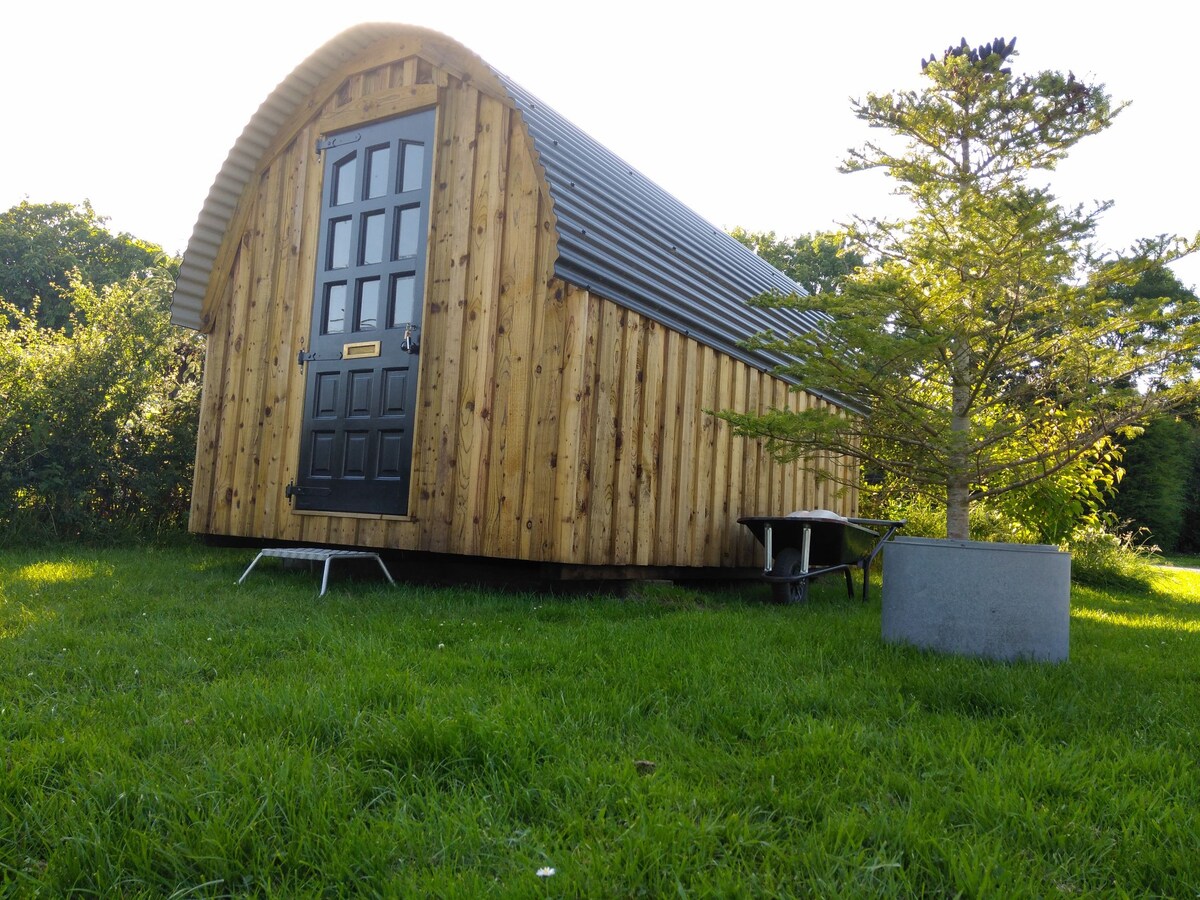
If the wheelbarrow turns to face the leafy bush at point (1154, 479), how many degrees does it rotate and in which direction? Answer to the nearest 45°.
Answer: approximately 180°

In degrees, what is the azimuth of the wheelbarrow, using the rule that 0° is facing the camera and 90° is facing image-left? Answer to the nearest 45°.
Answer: approximately 45°

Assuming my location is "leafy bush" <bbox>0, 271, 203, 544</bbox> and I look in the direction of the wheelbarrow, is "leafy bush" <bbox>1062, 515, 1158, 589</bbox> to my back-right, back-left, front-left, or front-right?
front-left

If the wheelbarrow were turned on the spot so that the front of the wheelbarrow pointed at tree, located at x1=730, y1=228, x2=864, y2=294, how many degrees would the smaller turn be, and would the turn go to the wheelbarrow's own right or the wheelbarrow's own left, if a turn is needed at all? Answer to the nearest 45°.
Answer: approximately 135° to the wheelbarrow's own right

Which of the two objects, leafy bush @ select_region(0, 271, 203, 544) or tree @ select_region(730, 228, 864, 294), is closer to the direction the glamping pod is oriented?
the leafy bush

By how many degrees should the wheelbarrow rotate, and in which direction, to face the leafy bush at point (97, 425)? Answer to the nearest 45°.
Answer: approximately 45° to its right

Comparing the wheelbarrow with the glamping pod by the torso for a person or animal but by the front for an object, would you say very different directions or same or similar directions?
same or similar directions

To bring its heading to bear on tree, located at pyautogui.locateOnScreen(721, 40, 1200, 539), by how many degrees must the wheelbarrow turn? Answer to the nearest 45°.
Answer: approximately 90° to its left

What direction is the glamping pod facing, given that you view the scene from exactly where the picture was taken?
facing the viewer and to the left of the viewer

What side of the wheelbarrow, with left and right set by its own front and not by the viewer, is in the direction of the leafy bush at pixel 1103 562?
back

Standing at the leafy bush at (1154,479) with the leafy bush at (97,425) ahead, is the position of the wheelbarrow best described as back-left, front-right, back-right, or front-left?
front-left

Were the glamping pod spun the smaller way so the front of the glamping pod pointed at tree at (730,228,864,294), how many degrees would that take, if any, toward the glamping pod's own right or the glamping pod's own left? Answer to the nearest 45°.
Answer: approximately 180°

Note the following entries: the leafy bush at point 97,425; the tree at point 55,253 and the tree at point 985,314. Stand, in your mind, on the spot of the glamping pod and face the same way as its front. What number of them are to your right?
2

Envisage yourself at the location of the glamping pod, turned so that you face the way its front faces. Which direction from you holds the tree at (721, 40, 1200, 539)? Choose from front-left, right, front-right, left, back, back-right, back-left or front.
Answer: left

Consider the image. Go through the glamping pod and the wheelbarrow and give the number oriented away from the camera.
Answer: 0
